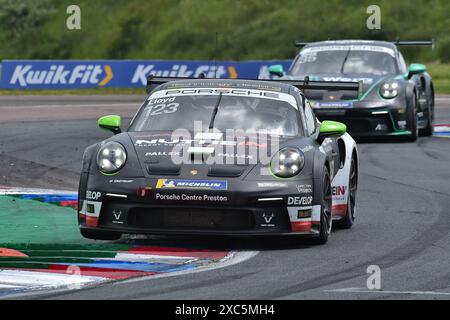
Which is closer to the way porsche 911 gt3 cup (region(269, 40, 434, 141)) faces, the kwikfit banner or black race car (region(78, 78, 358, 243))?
the black race car

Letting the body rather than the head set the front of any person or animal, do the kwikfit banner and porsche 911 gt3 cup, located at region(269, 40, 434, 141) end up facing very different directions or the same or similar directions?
same or similar directions

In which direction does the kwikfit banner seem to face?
toward the camera

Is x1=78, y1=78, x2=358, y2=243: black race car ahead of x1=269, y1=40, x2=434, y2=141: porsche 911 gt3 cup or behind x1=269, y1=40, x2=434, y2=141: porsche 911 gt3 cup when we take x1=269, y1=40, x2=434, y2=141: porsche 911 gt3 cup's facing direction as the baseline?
ahead

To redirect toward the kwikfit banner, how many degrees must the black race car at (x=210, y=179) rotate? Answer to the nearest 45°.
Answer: approximately 180°

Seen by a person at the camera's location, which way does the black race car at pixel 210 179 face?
facing the viewer

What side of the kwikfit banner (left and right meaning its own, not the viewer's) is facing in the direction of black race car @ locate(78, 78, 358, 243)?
front

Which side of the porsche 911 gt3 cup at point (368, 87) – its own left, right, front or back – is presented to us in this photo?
front
